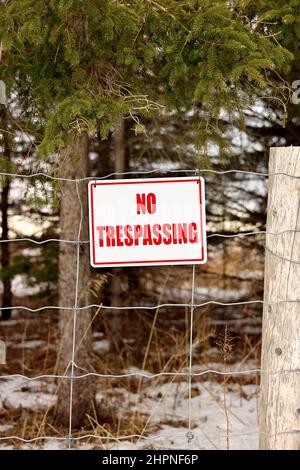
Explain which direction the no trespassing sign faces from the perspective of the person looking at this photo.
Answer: facing the viewer

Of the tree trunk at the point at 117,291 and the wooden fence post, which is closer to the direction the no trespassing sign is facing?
the wooden fence post

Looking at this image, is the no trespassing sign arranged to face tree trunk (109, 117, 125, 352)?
no

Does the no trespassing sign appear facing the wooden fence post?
no
